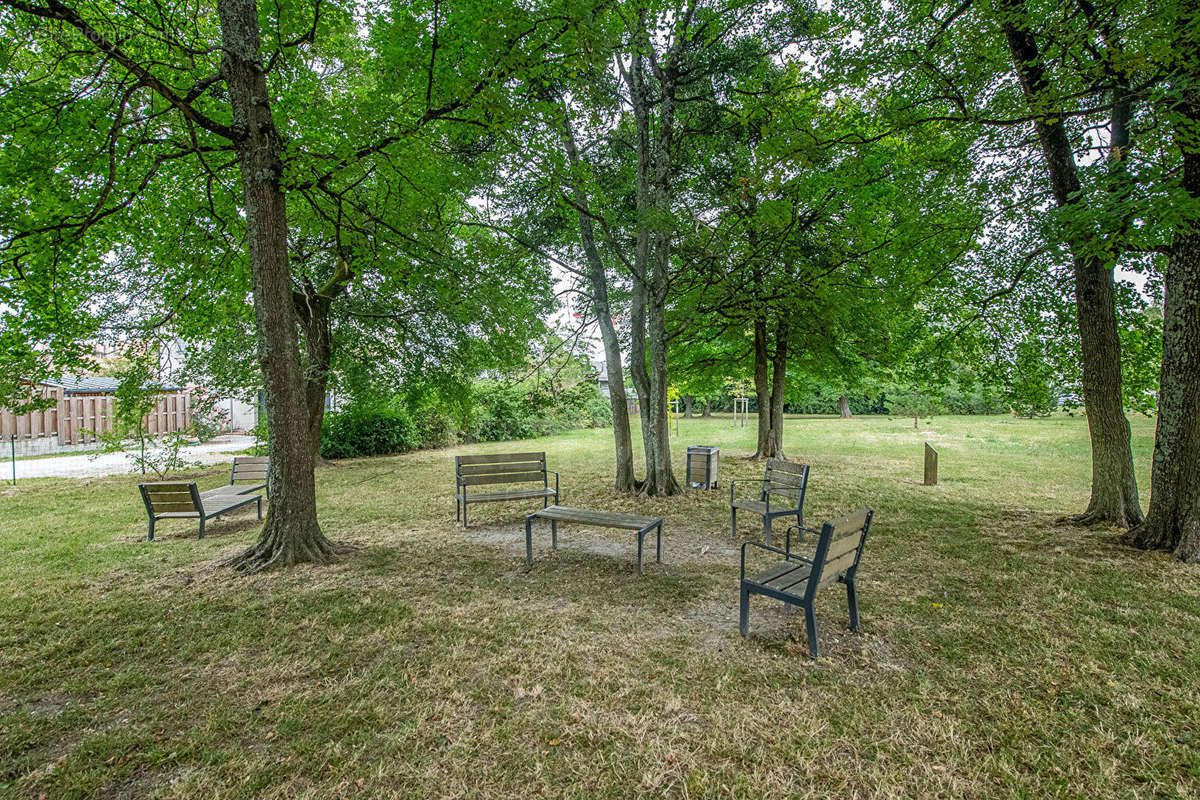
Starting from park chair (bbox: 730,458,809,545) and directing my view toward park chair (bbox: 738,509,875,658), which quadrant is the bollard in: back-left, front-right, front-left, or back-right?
back-left

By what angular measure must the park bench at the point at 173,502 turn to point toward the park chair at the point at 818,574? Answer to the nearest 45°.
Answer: approximately 90° to its right

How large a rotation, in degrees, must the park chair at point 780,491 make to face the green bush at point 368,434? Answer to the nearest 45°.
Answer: approximately 90° to its right

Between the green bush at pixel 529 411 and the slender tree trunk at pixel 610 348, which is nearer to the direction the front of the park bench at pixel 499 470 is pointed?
the slender tree trunk

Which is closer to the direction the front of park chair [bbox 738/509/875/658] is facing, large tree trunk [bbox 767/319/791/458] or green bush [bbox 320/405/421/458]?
the green bush

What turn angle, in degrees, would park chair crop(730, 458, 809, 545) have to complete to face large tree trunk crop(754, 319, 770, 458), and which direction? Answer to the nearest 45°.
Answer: approximately 135° to its right

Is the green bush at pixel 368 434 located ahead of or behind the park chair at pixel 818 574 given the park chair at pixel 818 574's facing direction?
ahead

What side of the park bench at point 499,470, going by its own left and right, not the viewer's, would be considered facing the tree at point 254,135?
right
